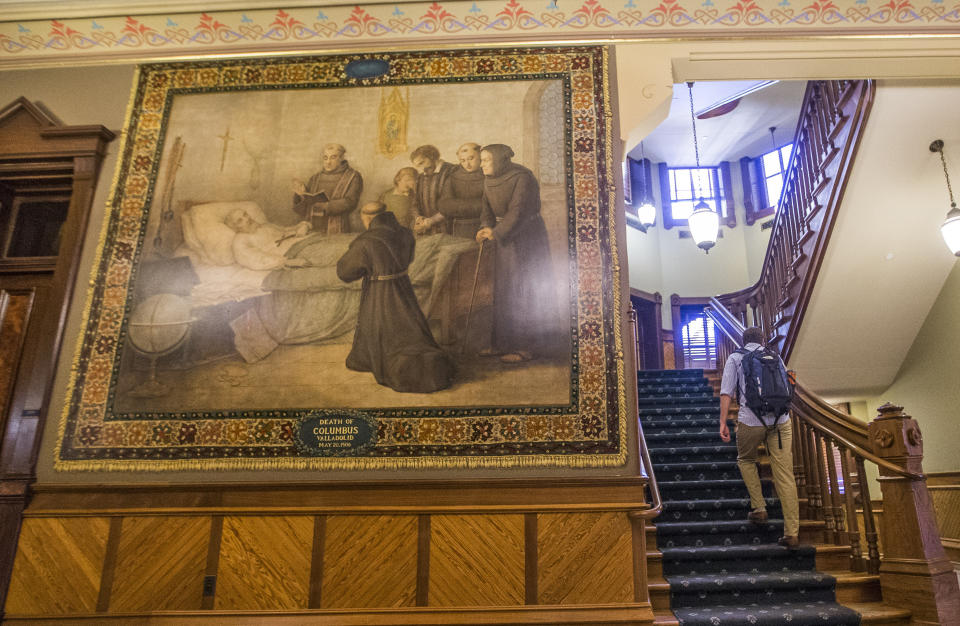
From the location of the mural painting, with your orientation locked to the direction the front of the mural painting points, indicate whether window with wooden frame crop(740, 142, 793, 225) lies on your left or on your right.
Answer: on your left

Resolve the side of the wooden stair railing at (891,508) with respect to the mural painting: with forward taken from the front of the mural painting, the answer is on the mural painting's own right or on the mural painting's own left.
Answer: on the mural painting's own left

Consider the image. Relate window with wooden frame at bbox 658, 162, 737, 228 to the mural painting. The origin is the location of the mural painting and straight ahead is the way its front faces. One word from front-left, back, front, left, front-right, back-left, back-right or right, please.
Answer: back-left

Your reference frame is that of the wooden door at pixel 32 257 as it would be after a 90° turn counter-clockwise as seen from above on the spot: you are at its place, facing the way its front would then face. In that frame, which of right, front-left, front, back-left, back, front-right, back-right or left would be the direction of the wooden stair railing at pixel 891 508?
front-right

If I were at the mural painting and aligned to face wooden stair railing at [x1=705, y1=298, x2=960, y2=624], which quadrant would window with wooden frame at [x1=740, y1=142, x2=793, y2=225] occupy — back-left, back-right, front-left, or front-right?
front-left

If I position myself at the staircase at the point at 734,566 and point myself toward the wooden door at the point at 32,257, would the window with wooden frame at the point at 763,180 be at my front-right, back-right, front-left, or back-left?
back-right

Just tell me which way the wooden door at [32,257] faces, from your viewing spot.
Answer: facing the viewer

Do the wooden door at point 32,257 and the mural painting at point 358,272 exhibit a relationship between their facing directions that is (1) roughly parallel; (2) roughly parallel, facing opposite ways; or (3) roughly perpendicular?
roughly parallel

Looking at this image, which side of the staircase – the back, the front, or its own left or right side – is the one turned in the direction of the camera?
front

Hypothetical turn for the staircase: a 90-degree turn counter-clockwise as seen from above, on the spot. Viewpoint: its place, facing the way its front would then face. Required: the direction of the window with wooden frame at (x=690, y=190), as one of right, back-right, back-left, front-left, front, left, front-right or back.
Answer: left

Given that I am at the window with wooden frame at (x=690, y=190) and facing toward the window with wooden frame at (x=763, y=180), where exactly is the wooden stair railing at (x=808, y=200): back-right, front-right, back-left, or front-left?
front-right

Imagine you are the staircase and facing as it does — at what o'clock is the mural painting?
The mural painting is roughly at 2 o'clock from the staircase.

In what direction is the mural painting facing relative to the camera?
toward the camera

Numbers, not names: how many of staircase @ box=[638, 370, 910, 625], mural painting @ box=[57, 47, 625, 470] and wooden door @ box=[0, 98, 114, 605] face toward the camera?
3

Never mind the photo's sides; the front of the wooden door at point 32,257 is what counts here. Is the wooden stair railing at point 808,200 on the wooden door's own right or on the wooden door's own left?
on the wooden door's own left

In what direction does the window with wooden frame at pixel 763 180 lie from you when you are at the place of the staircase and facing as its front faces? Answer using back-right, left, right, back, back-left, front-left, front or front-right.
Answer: back
